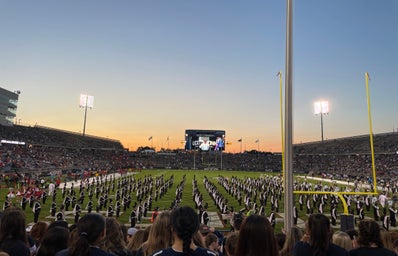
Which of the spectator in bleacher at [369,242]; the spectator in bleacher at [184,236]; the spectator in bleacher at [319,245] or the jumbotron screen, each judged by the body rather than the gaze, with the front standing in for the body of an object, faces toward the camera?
the jumbotron screen

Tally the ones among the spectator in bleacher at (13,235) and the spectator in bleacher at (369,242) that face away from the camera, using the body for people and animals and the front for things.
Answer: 2

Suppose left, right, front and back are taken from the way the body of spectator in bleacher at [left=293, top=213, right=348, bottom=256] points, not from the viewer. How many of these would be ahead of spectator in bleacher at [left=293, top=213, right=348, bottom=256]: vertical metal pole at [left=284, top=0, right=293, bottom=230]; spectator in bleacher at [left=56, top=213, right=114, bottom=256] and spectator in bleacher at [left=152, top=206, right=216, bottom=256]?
1

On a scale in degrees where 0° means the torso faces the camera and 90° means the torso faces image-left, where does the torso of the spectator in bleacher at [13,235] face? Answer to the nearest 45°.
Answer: approximately 180°

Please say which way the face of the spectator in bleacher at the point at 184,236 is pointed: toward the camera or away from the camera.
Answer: away from the camera

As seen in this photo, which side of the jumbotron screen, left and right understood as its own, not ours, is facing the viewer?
front

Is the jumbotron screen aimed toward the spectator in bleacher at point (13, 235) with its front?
yes

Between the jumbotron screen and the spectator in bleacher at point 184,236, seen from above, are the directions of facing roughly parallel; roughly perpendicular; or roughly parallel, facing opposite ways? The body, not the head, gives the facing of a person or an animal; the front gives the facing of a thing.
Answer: roughly parallel, facing opposite ways

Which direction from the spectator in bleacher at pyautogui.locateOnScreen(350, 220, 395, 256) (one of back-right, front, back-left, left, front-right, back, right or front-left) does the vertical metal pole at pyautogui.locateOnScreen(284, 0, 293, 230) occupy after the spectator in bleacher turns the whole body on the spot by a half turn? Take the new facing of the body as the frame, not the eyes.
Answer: back-right

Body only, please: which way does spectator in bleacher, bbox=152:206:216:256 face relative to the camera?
away from the camera

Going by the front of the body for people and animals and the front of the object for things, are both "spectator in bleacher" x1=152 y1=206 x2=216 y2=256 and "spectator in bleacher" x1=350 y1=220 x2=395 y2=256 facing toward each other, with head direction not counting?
no

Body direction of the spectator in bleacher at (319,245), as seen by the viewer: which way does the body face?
away from the camera

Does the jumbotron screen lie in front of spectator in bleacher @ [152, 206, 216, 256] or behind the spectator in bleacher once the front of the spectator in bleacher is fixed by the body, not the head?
in front

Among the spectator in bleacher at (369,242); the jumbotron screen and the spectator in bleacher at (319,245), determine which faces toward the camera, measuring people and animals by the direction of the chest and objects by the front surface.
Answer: the jumbotron screen

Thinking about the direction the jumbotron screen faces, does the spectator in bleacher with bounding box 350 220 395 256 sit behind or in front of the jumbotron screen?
in front

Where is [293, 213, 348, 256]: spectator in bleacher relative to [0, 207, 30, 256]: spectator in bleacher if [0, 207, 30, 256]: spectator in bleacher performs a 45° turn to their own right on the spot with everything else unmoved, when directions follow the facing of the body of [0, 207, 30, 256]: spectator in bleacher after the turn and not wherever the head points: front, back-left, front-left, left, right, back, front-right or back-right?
right

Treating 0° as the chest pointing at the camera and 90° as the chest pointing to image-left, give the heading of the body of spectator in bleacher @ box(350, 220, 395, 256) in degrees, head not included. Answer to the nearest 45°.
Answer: approximately 180°

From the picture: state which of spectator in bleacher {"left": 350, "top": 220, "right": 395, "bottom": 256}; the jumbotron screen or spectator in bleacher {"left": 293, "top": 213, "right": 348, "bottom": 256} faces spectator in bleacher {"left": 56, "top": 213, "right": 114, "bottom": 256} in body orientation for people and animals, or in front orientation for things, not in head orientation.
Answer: the jumbotron screen

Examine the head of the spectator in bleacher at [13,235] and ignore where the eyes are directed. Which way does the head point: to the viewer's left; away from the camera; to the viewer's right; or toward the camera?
away from the camera

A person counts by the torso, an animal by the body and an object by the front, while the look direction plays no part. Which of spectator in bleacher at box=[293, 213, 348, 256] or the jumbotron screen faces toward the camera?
the jumbotron screen
